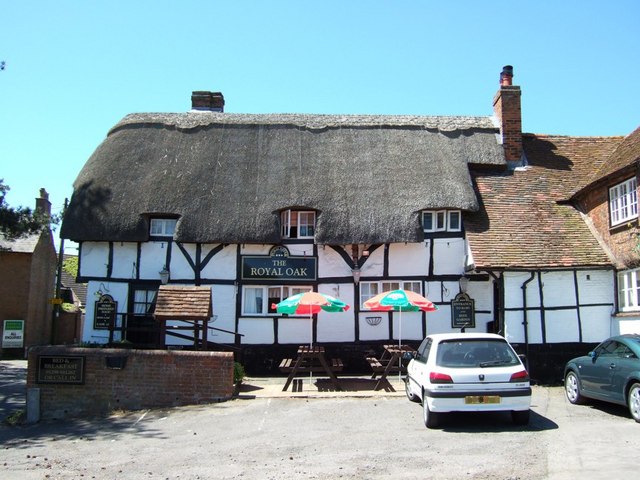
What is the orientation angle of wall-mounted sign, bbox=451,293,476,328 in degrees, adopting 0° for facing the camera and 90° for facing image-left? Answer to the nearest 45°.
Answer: approximately 0°

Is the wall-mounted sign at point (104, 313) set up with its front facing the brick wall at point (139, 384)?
yes

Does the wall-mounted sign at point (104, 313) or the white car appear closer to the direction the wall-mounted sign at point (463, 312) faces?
the white car

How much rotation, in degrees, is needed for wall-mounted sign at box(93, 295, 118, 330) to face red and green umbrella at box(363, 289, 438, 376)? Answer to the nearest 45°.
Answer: approximately 45° to its left

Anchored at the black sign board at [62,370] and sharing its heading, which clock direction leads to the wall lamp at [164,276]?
The wall lamp is roughly at 7 o'clock from the black sign board.

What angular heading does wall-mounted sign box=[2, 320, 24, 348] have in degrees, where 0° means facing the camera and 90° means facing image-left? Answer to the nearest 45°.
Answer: approximately 0°

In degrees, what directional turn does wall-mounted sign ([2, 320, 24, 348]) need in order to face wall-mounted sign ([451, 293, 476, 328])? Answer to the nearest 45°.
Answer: approximately 45° to its left

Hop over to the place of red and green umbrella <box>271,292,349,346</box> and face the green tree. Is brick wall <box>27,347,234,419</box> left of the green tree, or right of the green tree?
left
